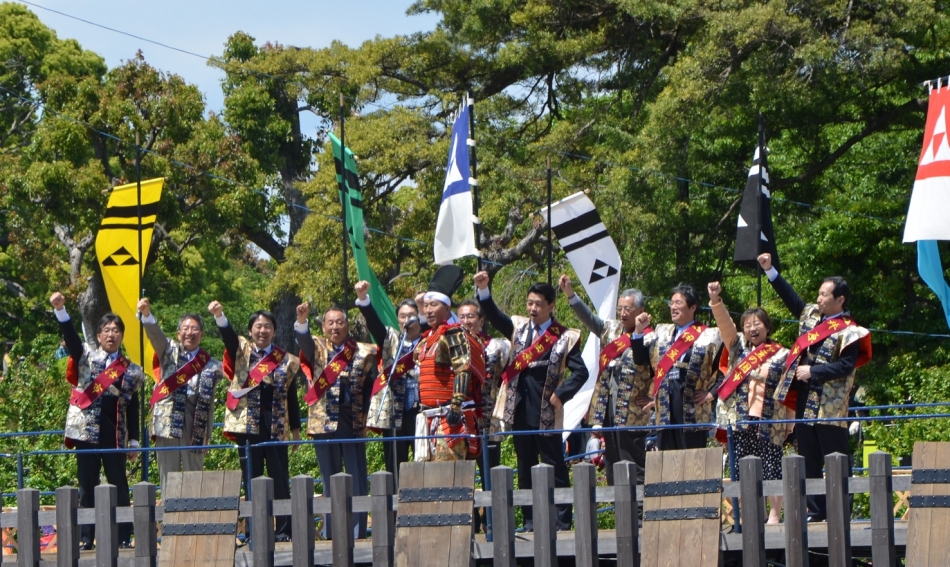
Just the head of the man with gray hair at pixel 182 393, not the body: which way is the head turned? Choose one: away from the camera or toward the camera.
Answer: toward the camera

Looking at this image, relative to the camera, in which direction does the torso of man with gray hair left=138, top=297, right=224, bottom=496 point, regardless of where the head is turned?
toward the camera

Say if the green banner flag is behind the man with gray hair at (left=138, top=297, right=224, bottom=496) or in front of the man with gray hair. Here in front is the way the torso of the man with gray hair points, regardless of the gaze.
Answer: behind

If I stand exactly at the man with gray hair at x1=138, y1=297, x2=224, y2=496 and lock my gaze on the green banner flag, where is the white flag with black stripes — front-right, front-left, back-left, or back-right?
front-right
